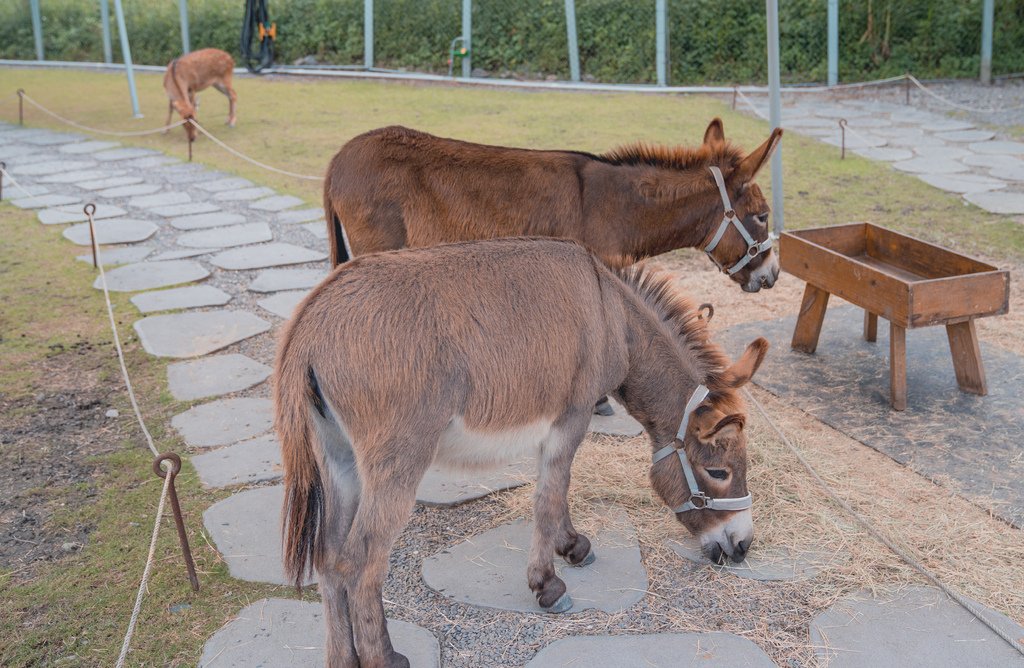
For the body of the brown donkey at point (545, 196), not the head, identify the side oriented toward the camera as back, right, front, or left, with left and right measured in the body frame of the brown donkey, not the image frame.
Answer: right

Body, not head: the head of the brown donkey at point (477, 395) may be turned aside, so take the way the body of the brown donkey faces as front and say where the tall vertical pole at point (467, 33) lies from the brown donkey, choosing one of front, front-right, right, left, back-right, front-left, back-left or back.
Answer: front-left

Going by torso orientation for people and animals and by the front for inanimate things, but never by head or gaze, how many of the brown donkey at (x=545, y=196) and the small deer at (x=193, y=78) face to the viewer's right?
1

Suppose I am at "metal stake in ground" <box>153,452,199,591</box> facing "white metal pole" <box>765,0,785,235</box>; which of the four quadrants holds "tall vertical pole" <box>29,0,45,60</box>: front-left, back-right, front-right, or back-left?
front-left

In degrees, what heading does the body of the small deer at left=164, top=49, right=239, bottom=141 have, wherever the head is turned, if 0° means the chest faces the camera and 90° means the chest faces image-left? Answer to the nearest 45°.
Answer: approximately 45°

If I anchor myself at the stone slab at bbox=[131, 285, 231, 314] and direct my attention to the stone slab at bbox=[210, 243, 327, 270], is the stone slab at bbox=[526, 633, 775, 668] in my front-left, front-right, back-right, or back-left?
back-right

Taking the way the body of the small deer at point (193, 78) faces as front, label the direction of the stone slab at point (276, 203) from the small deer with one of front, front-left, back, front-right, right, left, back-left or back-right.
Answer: front-left

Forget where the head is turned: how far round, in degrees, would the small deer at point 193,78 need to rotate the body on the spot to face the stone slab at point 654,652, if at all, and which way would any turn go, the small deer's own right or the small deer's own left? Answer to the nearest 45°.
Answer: approximately 45° to the small deer's own left

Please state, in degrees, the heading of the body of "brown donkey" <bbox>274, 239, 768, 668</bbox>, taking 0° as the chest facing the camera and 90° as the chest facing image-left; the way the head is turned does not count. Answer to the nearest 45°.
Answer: approximately 225°

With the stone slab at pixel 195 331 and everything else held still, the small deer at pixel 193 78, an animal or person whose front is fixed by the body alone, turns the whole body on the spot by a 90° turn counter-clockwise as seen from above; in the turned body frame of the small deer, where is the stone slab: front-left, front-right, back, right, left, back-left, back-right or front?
front-right

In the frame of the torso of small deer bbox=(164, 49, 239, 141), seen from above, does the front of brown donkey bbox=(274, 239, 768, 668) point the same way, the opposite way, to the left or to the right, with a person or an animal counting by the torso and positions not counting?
the opposite way

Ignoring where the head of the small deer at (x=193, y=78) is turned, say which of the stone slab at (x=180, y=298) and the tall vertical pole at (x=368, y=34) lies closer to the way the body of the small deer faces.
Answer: the stone slab

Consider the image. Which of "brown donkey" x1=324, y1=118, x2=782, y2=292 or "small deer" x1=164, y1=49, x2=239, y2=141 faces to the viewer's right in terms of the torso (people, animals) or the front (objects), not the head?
"brown donkey" x1=324, y1=118, x2=782, y2=292

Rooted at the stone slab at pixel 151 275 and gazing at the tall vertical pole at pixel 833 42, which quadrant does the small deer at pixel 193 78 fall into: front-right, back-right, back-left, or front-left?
front-left

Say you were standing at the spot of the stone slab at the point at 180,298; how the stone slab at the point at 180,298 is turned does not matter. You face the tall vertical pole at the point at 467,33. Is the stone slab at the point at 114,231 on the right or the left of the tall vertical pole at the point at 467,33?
left
